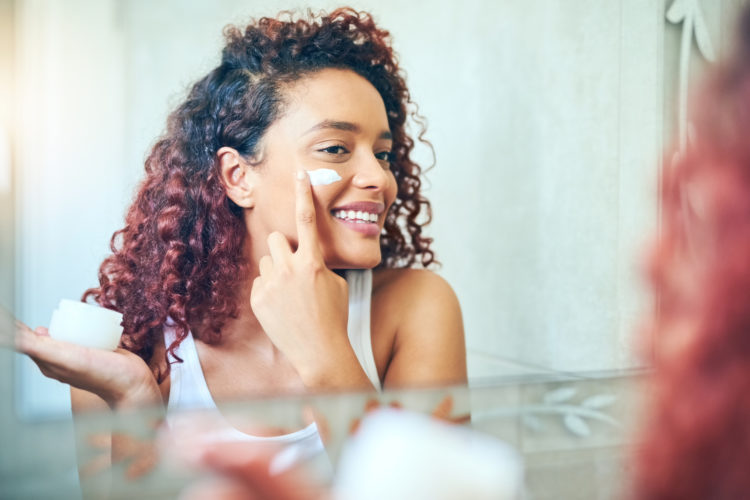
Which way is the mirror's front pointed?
toward the camera
